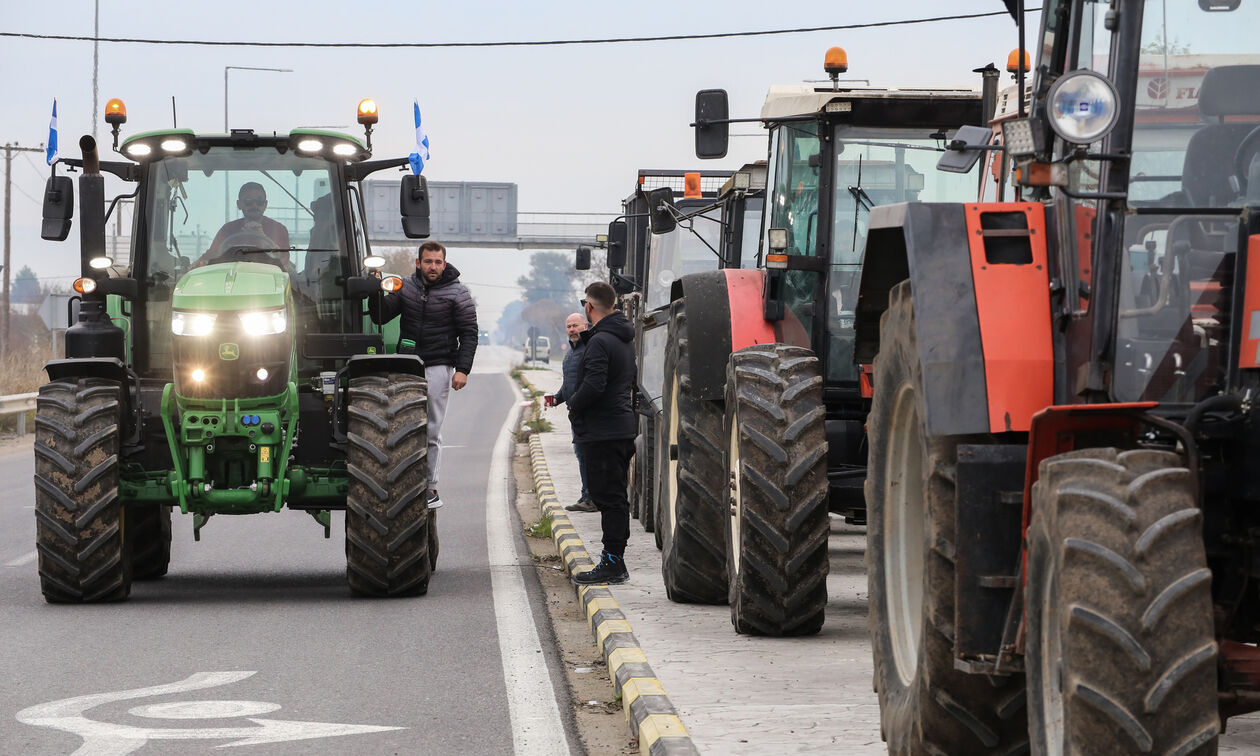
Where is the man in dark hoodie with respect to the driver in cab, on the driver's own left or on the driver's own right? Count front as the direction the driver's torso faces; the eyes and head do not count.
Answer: on the driver's own left

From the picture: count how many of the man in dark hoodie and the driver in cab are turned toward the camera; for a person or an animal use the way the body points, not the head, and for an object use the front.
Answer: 1

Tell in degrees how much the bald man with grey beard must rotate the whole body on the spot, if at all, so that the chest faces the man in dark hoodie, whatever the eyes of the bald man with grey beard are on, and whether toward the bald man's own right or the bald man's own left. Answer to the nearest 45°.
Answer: approximately 45° to the bald man's own left

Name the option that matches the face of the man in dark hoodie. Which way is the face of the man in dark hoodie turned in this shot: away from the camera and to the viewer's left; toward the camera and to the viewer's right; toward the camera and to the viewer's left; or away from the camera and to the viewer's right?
away from the camera and to the viewer's left

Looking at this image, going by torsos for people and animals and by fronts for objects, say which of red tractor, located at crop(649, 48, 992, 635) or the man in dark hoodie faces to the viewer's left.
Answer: the man in dark hoodie

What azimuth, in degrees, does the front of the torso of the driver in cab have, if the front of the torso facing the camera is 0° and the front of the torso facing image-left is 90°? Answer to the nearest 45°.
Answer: approximately 0°

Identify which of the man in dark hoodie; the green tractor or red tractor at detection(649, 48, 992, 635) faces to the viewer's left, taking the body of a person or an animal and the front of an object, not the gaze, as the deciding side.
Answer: the man in dark hoodie

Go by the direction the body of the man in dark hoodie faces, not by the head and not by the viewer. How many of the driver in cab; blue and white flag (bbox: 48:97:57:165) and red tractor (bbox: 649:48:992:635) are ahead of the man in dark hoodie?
2
